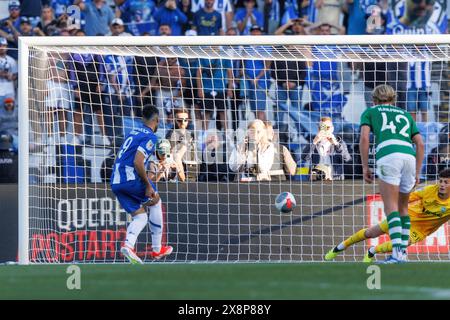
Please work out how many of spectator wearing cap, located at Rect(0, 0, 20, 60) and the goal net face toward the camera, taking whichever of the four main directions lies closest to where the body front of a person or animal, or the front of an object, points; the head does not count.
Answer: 2

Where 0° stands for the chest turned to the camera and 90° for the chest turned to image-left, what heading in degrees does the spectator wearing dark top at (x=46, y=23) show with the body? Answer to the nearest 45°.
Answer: approximately 0°

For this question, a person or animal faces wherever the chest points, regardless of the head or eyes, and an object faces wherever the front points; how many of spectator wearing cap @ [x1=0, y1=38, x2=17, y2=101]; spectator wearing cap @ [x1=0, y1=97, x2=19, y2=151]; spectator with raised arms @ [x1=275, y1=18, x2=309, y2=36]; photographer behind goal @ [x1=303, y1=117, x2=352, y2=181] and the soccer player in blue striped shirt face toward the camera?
4

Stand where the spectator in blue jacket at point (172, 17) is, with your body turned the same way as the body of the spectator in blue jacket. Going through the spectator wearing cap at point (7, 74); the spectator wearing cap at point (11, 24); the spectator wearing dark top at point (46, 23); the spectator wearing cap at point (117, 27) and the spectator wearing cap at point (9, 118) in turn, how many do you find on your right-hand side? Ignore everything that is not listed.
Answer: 5

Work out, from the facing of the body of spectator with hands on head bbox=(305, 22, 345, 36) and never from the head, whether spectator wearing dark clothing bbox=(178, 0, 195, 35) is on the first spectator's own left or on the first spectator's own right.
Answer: on the first spectator's own right

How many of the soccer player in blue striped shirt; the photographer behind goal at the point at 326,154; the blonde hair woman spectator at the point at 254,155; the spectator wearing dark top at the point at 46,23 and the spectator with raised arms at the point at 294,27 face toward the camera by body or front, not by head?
4

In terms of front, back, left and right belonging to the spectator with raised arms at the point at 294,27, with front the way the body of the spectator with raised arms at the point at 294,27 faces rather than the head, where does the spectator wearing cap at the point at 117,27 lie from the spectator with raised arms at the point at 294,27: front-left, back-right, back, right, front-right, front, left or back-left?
right

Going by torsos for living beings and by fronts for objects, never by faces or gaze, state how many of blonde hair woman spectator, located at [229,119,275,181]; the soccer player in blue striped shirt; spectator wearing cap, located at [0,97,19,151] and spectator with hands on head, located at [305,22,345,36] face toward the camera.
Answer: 3

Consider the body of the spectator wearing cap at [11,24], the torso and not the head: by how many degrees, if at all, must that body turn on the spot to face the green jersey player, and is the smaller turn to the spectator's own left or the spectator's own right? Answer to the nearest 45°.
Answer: approximately 45° to the spectator's own left

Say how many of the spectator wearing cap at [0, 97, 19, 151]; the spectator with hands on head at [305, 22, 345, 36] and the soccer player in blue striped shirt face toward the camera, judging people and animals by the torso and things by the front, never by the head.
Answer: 2
